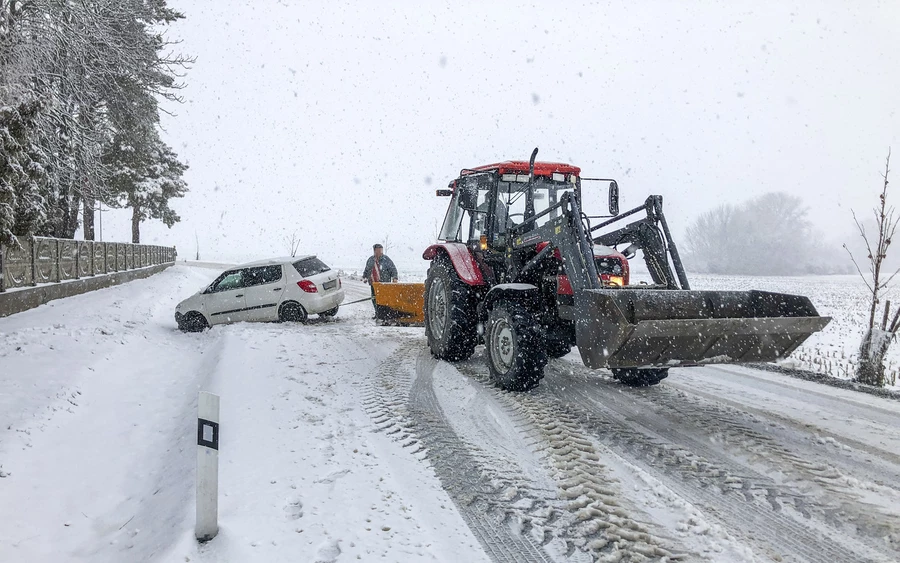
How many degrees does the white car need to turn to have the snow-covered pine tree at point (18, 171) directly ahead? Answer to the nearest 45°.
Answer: approximately 45° to its left

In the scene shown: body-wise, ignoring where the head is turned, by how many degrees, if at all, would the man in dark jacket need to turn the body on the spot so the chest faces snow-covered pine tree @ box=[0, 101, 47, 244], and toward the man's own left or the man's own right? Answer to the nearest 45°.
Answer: approximately 90° to the man's own right

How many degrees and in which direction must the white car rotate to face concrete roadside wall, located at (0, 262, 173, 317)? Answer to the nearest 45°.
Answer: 0° — it already faces it

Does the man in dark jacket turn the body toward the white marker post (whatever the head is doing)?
yes

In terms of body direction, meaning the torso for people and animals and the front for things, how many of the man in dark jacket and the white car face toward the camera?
1

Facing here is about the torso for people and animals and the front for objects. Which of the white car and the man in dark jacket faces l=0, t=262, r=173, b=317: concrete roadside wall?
the white car

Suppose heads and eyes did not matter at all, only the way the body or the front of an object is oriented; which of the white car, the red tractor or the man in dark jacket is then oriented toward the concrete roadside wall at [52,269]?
the white car

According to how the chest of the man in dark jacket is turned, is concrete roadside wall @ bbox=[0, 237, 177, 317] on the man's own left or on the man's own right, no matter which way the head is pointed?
on the man's own right

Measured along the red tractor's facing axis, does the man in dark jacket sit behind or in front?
behind

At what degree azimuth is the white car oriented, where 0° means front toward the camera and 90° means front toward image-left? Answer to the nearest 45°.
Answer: approximately 135°

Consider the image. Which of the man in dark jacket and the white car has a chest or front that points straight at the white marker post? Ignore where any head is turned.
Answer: the man in dark jacket

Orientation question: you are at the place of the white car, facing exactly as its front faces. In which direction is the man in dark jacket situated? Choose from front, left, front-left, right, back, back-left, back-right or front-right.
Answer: back-right
